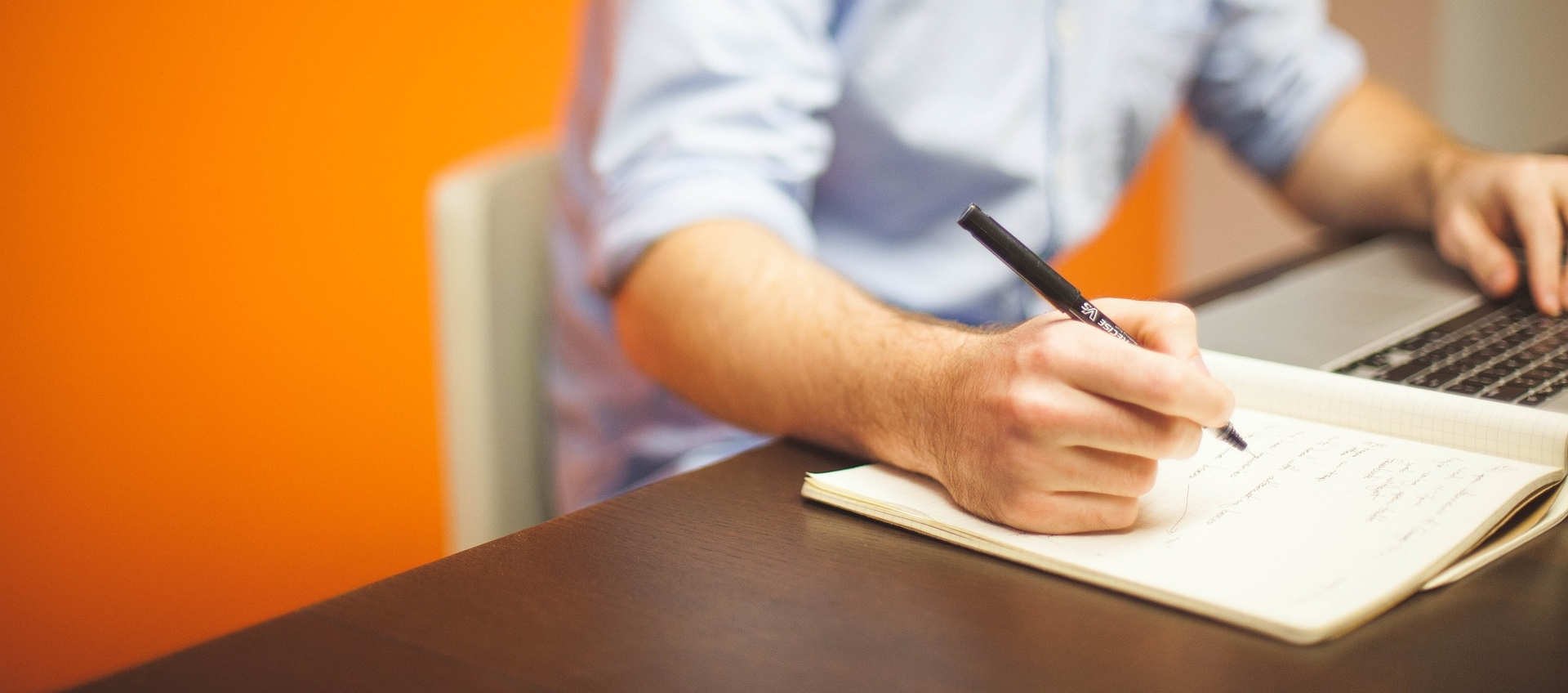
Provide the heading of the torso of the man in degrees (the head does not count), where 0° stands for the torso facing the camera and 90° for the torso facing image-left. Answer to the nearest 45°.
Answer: approximately 315°

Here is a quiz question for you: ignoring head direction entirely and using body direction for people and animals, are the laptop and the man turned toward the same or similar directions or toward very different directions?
very different directions
